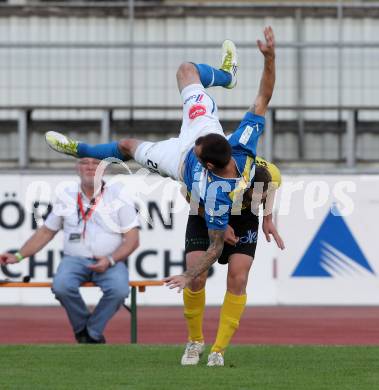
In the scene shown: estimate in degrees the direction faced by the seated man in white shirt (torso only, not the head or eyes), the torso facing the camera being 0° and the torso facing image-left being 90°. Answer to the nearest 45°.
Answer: approximately 0°
